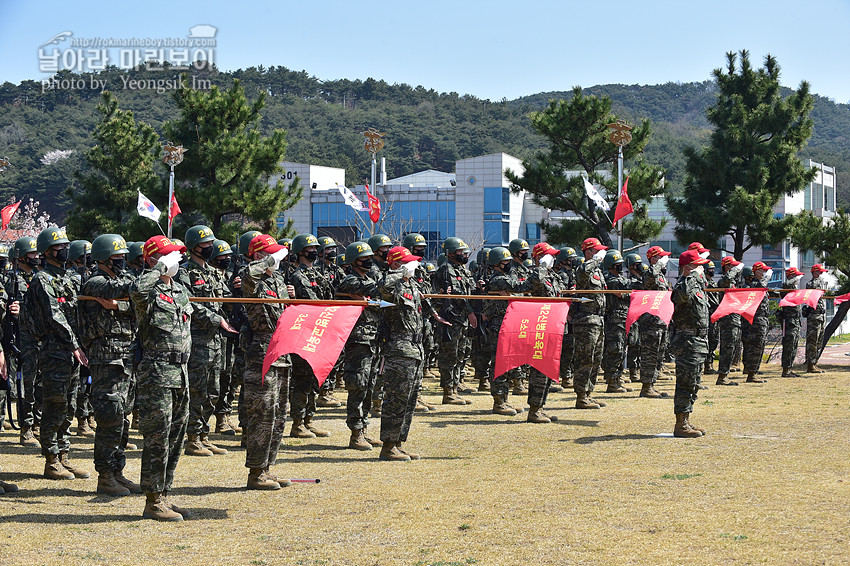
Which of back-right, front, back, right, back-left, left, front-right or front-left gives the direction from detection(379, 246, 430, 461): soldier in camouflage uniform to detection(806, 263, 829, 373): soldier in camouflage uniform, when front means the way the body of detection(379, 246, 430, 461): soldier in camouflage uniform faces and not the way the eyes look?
left

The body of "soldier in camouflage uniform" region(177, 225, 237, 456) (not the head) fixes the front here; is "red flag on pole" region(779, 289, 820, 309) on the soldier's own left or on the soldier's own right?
on the soldier's own left

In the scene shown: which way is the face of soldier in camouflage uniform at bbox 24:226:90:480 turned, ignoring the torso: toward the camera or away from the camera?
toward the camera
